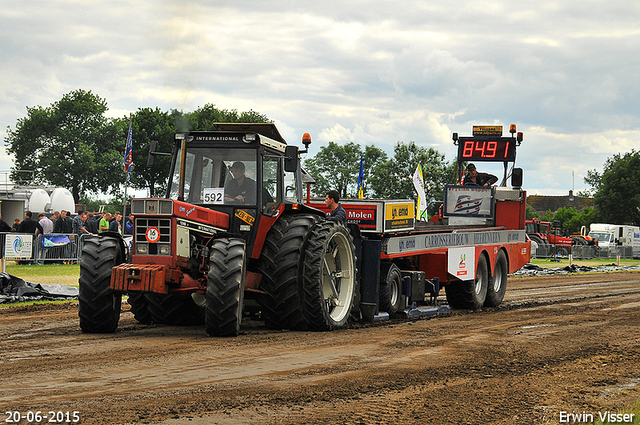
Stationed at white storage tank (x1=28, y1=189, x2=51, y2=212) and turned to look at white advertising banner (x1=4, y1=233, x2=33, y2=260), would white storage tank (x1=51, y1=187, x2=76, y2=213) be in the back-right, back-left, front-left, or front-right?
back-left

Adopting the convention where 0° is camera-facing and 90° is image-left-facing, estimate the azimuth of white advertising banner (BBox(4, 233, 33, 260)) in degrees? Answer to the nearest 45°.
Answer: approximately 0°

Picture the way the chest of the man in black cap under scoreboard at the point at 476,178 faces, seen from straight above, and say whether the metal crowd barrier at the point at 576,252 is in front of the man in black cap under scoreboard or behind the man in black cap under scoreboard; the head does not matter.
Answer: behind

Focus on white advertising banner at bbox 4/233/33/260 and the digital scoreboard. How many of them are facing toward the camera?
2

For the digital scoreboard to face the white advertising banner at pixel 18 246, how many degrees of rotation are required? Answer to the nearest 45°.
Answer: approximately 90° to its right

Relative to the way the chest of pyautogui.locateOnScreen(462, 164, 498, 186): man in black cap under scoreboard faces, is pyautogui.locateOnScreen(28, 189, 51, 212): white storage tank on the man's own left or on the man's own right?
on the man's own right

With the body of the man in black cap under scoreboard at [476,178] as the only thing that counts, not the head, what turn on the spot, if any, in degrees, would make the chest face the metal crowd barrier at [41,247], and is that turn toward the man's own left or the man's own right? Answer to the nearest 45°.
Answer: approximately 45° to the man's own right

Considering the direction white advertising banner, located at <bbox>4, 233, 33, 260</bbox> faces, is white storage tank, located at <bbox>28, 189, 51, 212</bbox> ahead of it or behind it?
behind

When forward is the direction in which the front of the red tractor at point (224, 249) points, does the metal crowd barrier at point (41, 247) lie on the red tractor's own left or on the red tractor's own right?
on the red tractor's own right
